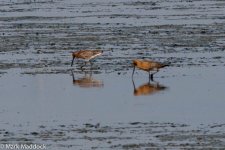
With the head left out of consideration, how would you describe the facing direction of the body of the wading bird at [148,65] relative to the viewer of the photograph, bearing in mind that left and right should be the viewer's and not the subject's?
facing to the left of the viewer
